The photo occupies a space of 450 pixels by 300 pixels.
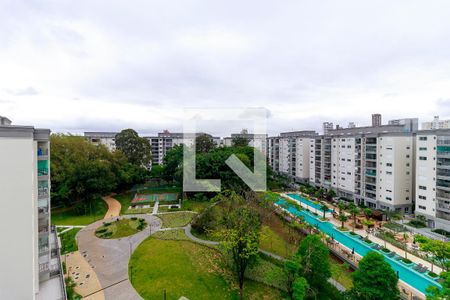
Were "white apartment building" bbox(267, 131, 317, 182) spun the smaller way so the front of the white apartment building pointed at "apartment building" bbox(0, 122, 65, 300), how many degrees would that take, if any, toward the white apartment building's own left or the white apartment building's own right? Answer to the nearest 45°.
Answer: approximately 45° to the white apartment building's own left

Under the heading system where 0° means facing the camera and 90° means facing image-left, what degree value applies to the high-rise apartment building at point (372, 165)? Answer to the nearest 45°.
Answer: approximately 45°

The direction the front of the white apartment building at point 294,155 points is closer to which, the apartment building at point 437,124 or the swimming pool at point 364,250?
the swimming pool

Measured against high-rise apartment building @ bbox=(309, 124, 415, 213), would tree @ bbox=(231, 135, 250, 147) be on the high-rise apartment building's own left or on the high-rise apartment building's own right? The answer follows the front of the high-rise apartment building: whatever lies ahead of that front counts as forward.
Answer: on the high-rise apartment building's own right

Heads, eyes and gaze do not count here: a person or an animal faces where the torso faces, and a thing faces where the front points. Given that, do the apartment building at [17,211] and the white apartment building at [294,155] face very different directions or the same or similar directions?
very different directions

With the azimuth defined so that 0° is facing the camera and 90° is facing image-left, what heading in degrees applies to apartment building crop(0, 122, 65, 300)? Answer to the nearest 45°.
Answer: approximately 270°

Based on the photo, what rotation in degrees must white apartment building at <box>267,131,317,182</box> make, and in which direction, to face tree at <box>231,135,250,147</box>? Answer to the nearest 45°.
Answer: approximately 45° to its right

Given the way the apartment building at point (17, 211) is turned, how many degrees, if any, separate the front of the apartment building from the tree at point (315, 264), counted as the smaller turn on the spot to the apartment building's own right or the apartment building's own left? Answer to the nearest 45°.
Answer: approximately 45° to the apartment building's own right

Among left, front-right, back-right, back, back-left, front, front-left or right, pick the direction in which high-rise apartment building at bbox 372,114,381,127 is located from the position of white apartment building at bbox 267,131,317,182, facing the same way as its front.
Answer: back-left

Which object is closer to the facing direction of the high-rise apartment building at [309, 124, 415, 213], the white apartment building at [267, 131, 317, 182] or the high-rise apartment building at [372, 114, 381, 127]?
the white apartment building

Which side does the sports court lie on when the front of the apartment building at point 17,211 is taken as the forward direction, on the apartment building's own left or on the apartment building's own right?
on the apartment building's own left

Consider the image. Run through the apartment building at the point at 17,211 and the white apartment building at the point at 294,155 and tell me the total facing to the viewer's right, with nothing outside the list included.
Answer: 1
